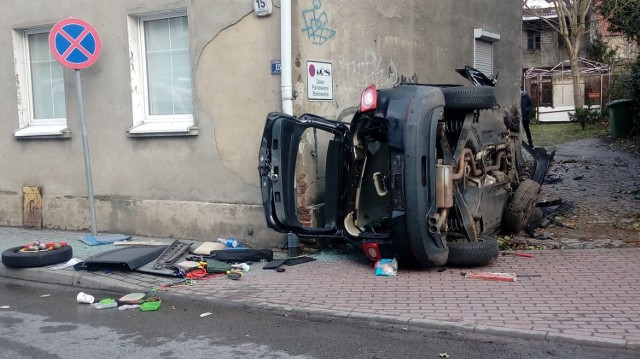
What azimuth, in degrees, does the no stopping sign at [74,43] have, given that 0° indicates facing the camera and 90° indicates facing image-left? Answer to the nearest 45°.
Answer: approximately 0°

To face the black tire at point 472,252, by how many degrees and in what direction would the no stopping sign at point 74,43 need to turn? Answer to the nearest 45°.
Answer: approximately 45° to its left

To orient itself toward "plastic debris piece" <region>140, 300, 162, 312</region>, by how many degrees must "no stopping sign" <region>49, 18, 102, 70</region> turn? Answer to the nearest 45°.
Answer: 0° — it already faces it

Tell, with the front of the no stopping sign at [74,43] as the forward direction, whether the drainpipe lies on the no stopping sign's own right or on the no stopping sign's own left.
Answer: on the no stopping sign's own left
